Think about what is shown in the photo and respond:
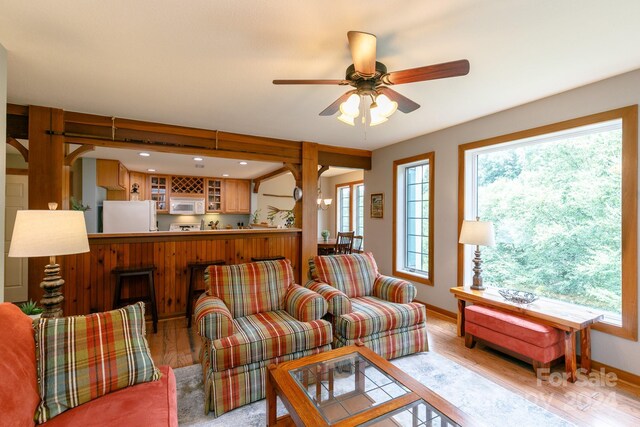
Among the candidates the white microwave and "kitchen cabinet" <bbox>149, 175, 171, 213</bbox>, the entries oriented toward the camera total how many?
2

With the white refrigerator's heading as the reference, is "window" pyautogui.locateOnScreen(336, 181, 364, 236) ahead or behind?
ahead

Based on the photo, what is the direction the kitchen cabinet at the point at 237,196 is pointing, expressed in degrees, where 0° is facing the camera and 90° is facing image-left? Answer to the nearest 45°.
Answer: approximately 0°

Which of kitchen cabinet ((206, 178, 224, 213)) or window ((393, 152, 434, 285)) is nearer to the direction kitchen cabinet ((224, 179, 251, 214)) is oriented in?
the window

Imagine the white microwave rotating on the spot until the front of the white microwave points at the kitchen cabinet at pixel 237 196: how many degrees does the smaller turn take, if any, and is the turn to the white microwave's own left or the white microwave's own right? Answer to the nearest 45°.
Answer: approximately 90° to the white microwave's own left

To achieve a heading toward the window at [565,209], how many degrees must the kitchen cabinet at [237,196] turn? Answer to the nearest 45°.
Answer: approximately 45° to its left

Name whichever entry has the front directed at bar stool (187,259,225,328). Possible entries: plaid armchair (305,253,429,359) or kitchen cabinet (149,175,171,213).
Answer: the kitchen cabinet

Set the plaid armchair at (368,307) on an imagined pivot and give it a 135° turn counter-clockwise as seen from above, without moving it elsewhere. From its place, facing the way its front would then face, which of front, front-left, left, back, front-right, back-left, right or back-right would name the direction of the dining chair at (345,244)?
front
